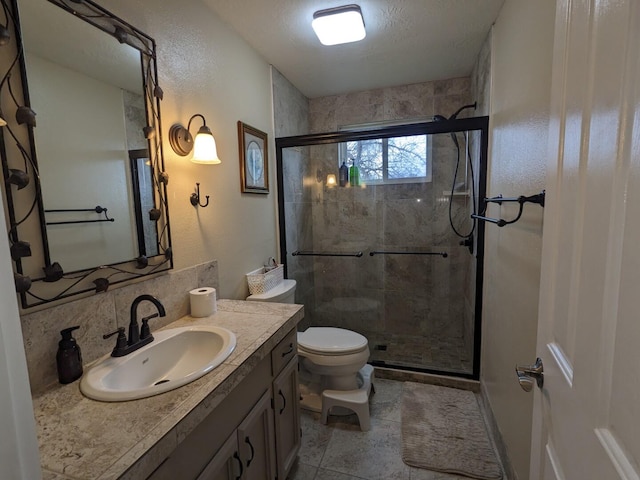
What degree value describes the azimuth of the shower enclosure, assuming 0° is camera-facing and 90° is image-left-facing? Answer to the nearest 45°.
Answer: approximately 0°

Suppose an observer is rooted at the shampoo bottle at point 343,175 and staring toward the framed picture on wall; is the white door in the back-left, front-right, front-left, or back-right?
front-left

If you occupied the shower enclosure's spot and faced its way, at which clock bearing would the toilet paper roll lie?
The toilet paper roll is roughly at 1 o'clock from the shower enclosure.

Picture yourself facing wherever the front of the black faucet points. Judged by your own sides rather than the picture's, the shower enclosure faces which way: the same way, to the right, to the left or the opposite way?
to the right

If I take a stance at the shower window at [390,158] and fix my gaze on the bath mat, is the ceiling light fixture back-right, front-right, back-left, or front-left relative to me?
front-right

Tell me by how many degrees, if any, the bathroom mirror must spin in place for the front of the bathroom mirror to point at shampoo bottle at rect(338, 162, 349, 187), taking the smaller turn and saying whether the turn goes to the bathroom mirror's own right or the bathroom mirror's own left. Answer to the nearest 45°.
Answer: approximately 90° to the bathroom mirror's own left

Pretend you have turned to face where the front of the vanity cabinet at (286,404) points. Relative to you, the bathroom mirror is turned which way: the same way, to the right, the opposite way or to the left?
the same way

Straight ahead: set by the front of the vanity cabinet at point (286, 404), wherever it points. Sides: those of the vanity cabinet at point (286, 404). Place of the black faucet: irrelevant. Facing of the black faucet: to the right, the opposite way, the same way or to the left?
the same way

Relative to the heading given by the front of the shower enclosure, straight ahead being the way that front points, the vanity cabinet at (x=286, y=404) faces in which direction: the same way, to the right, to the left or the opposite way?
to the left

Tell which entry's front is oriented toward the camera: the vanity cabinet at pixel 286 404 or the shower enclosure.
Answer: the shower enclosure

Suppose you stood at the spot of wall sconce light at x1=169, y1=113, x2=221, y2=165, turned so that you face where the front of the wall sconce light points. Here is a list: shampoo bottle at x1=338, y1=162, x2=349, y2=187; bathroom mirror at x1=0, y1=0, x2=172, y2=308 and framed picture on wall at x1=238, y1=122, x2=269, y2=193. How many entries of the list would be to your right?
1

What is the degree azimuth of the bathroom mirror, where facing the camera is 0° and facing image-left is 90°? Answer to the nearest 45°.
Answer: approximately 315°

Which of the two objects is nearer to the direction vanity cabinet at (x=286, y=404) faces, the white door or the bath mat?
the bath mat

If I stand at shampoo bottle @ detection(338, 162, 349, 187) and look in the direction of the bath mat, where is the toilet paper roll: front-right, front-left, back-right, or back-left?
front-right

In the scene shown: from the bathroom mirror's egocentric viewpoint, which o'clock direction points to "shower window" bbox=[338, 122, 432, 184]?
The shower window is roughly at 10 o'clock from the bathroom mirror.

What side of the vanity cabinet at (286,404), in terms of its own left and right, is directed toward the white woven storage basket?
left

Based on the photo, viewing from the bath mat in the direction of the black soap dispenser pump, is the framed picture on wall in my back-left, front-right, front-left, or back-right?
front-right
